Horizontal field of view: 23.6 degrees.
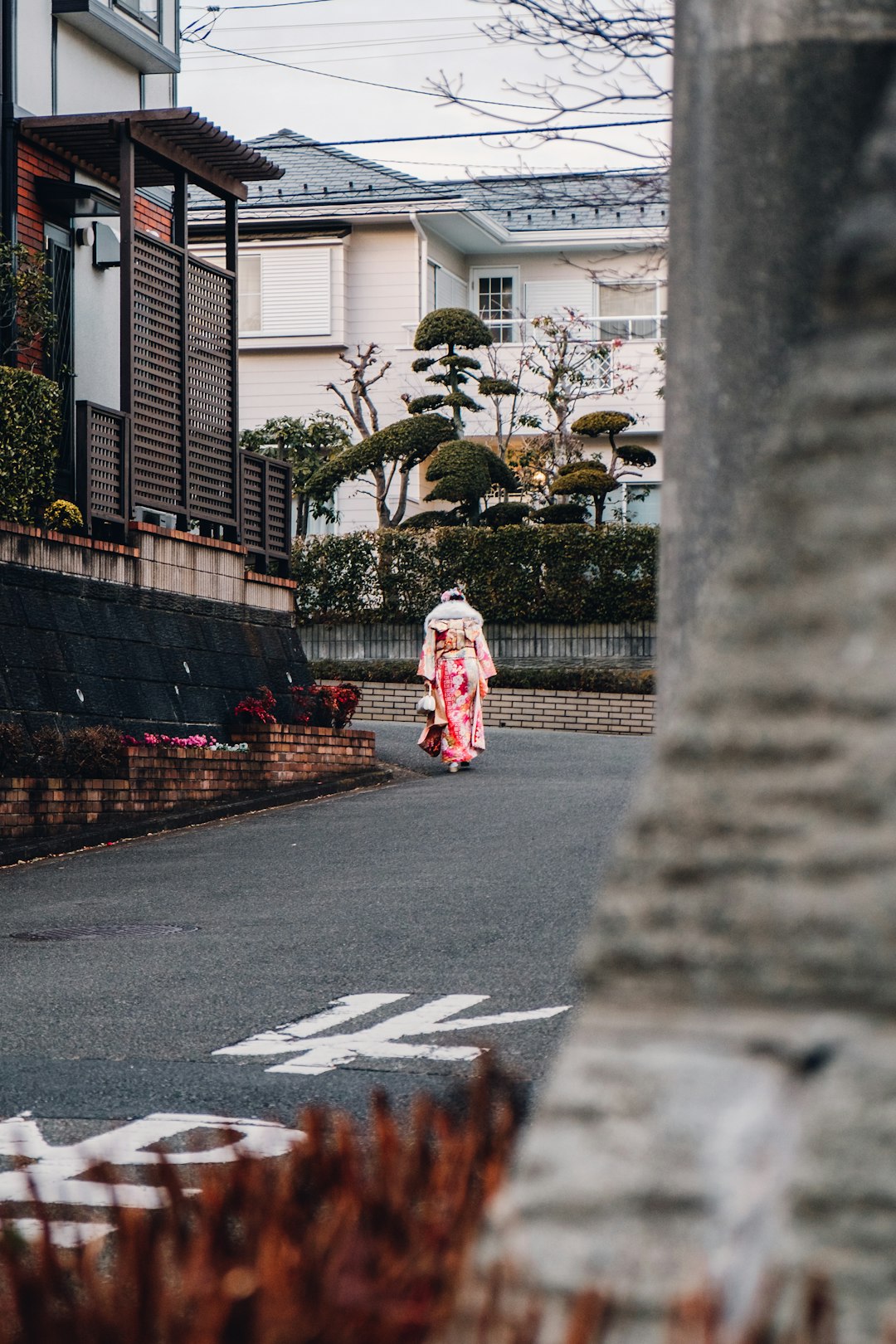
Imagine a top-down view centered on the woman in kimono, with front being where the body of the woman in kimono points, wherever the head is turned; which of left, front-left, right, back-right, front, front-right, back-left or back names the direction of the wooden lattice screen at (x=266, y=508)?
left

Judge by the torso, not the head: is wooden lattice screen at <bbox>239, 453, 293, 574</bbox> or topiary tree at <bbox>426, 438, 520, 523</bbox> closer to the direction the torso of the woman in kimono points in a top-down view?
the topiary tree

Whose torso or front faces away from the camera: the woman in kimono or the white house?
the woman in kimono

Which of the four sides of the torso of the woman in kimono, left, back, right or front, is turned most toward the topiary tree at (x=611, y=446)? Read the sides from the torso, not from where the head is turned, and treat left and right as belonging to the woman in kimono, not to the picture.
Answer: front

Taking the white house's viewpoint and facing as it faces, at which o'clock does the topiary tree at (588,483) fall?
The topiary tree is roughly at 11 o'clock from the white house.

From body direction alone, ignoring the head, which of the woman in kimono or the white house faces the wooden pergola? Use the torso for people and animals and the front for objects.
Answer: the white house

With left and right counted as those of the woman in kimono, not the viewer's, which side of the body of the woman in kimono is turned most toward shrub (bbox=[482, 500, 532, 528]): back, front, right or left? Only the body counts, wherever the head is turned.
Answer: front

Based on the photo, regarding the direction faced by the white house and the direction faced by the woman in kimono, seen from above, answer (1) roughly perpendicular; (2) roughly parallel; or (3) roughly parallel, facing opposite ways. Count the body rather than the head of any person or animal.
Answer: roughly parallel, facing opposite ways

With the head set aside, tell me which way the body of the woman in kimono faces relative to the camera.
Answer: away from the camera

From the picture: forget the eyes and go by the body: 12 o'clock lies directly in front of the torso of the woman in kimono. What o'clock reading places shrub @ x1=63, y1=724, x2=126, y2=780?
The shrub is roughly at 7 o'clock from the woman in kimono.

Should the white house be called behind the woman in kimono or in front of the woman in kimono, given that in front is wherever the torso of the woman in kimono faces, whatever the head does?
in front

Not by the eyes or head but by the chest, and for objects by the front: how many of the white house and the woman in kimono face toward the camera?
1

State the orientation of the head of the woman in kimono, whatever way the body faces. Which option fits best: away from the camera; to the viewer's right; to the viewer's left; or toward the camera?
away from the camera

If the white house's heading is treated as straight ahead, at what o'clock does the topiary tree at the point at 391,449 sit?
The topiary tree is roughly at 12 o'clock from the white house.

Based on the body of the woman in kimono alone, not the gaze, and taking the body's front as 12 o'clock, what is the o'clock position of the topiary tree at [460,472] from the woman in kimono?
The topiary tree is roughly at 12 o'clock from the woman in kimono.

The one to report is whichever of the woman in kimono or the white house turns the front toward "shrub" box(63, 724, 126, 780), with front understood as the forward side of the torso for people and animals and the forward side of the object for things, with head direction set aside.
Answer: the white house

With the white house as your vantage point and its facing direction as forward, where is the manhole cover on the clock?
The manhole cover is roughly at 12 o'clock from the white house.

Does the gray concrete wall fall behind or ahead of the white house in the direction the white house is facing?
ahead

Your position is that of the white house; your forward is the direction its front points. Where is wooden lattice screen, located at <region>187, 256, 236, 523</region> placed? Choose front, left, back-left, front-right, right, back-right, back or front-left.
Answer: front

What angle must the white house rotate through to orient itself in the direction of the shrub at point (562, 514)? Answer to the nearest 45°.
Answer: approximately 45° to its left

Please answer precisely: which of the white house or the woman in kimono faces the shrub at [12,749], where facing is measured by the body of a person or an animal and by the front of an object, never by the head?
the white house

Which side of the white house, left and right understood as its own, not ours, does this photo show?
front
